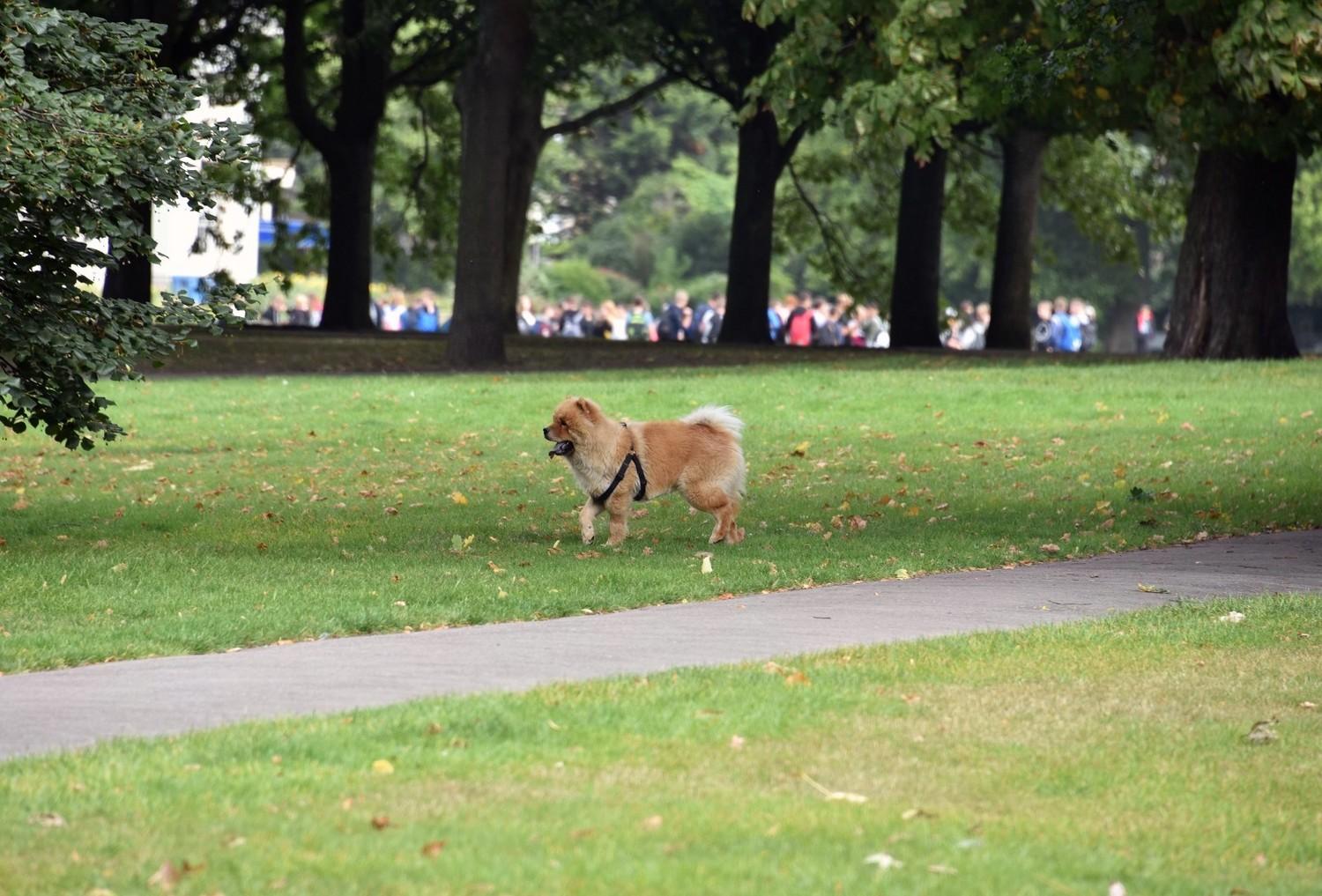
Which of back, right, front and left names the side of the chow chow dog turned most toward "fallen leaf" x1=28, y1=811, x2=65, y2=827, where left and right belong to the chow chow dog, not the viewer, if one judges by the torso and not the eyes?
left

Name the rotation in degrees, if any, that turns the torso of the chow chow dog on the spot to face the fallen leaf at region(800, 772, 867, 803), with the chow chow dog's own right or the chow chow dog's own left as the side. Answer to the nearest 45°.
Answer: approximately 90° to the chow chow dog's own left

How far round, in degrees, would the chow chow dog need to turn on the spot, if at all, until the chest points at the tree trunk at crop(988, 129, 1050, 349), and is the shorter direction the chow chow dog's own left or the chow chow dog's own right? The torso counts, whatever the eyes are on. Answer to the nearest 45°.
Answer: approximately 90° to the chow chow dog's own right

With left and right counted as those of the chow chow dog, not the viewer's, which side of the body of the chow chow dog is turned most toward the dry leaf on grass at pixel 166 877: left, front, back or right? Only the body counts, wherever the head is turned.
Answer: left

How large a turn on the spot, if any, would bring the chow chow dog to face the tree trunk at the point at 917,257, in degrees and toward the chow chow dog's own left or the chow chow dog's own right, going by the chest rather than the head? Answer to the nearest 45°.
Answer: approximately 90° to the chow chow dog's own right

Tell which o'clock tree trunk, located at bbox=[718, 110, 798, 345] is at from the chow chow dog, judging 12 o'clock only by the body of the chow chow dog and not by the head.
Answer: The tree trunk is roughly at 3 o'clock from the chow chow dog.

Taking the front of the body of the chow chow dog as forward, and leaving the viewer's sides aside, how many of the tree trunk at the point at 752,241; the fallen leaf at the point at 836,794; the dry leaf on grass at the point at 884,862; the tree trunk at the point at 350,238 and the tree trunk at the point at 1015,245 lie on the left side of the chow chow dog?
2

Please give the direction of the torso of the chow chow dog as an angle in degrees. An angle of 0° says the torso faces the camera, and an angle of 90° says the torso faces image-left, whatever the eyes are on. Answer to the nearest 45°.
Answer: approximately 90°

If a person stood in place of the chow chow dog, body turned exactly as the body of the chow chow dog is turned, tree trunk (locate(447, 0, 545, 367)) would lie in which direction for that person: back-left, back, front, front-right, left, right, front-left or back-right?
right

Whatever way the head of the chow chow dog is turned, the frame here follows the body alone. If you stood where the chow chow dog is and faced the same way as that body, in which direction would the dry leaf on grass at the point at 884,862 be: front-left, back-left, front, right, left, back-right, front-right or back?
left

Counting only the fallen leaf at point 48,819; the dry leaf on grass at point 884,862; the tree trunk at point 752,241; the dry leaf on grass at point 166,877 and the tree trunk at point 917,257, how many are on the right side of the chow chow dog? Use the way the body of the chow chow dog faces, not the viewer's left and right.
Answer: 2

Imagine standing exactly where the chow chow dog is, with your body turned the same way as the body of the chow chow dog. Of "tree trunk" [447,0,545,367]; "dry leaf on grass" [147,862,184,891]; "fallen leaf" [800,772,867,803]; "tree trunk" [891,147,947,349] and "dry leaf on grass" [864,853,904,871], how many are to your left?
3
